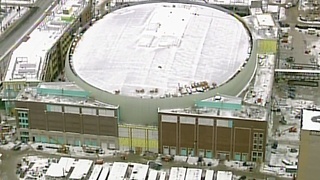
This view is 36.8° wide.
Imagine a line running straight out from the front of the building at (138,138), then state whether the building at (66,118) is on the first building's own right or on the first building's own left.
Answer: on the first building's own right

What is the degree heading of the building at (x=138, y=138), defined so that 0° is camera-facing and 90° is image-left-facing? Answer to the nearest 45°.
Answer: approximately 0°

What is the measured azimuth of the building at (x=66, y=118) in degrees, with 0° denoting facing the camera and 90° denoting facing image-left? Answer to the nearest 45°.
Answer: approximately 0°

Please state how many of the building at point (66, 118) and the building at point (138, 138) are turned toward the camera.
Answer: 2

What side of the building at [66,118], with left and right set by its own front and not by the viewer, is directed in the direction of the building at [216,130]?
left

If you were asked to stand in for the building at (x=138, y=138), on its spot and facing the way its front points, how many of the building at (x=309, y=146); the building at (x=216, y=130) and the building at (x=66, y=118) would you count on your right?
1

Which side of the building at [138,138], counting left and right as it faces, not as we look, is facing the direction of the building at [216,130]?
left

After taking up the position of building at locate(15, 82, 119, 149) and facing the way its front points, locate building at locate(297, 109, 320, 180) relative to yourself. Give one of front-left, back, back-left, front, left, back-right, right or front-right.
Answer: front-left
